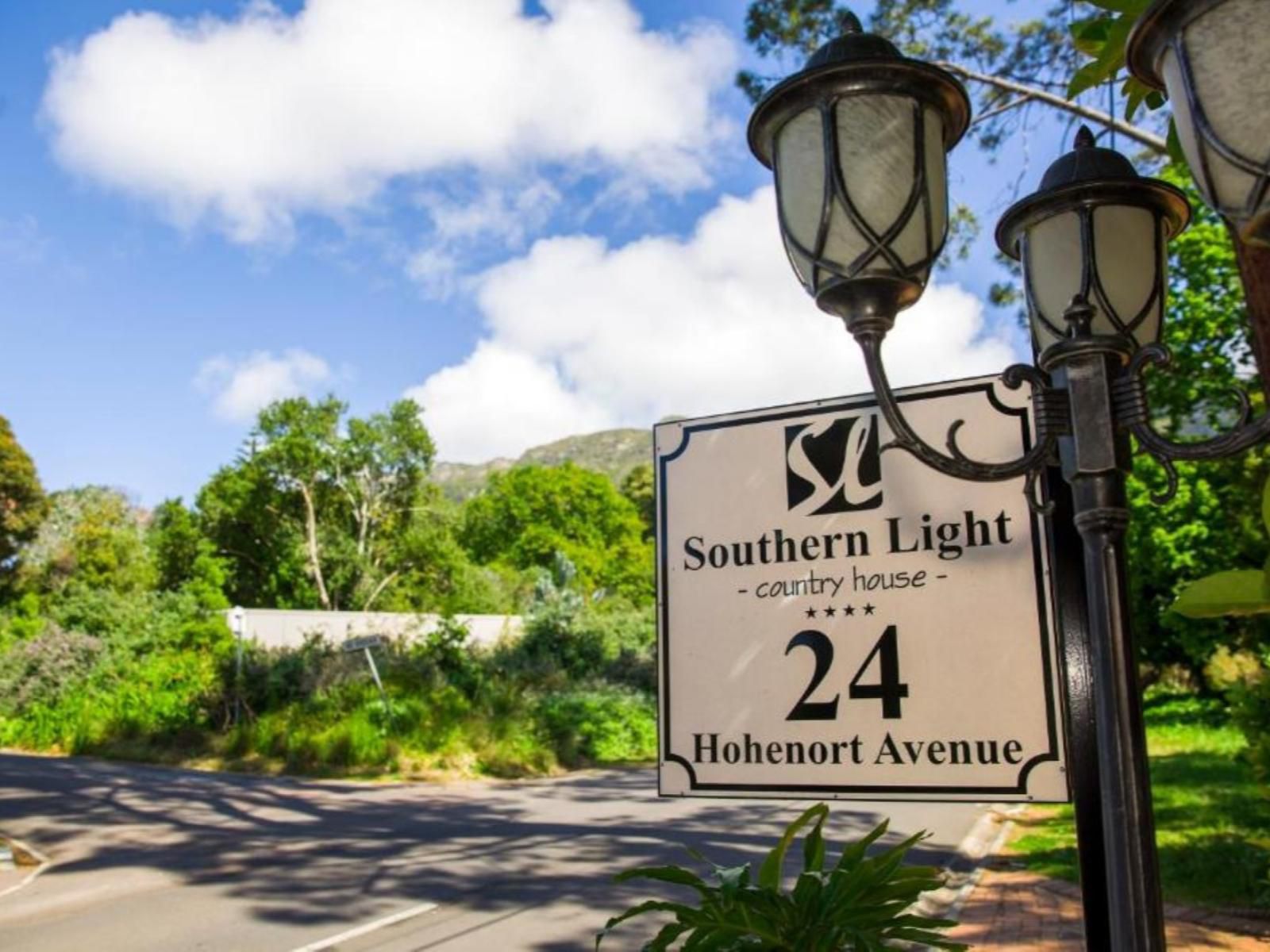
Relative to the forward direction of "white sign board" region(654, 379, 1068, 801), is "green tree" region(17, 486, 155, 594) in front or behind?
behind

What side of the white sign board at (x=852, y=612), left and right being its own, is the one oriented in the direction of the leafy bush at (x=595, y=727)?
back

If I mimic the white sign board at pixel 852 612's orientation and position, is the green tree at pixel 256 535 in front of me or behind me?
behind

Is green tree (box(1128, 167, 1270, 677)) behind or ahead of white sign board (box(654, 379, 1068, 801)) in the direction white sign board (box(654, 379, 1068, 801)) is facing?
behind

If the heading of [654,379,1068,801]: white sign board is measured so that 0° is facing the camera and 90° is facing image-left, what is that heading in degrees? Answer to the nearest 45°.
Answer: approximately 0°

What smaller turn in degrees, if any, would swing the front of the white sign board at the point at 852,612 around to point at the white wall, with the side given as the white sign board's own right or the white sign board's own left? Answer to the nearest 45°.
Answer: approximately 135° to the white sign board's own right

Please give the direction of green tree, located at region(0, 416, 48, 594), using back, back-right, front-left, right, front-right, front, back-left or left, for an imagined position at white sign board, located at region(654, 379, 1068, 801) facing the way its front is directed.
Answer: back-right
